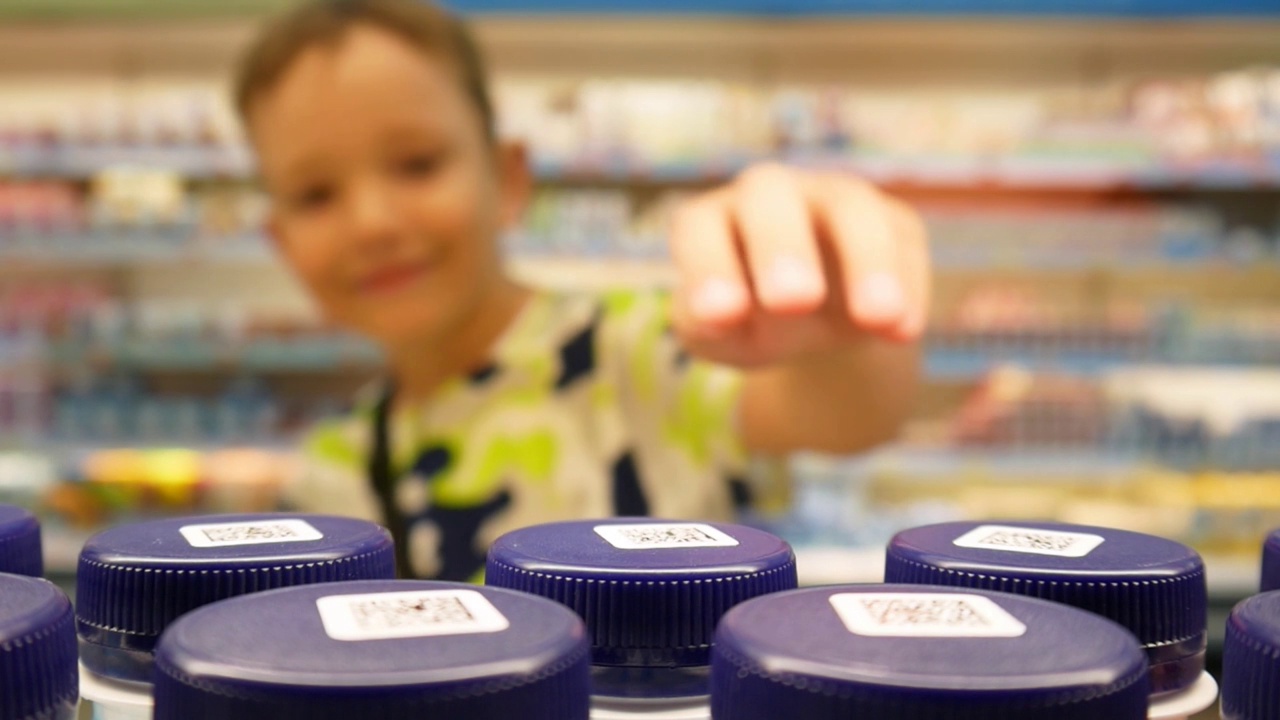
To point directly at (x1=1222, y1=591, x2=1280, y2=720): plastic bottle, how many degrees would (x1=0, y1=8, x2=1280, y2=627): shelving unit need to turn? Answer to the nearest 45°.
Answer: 0° — it already faces it

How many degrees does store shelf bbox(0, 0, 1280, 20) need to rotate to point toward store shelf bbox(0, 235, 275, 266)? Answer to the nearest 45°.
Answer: approximately 90° to its right

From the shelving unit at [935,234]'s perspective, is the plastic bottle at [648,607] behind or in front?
in front

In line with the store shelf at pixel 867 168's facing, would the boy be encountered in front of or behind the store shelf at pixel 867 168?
in front

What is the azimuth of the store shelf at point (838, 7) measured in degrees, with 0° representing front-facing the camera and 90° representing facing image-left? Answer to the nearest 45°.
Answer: approximately 0°

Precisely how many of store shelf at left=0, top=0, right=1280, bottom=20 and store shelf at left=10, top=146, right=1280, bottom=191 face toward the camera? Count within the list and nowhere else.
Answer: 2

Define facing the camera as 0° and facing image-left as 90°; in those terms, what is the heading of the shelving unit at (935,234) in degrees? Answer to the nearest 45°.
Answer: approximately 0°

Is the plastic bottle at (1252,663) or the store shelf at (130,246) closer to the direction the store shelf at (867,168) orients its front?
the plastic bottle
